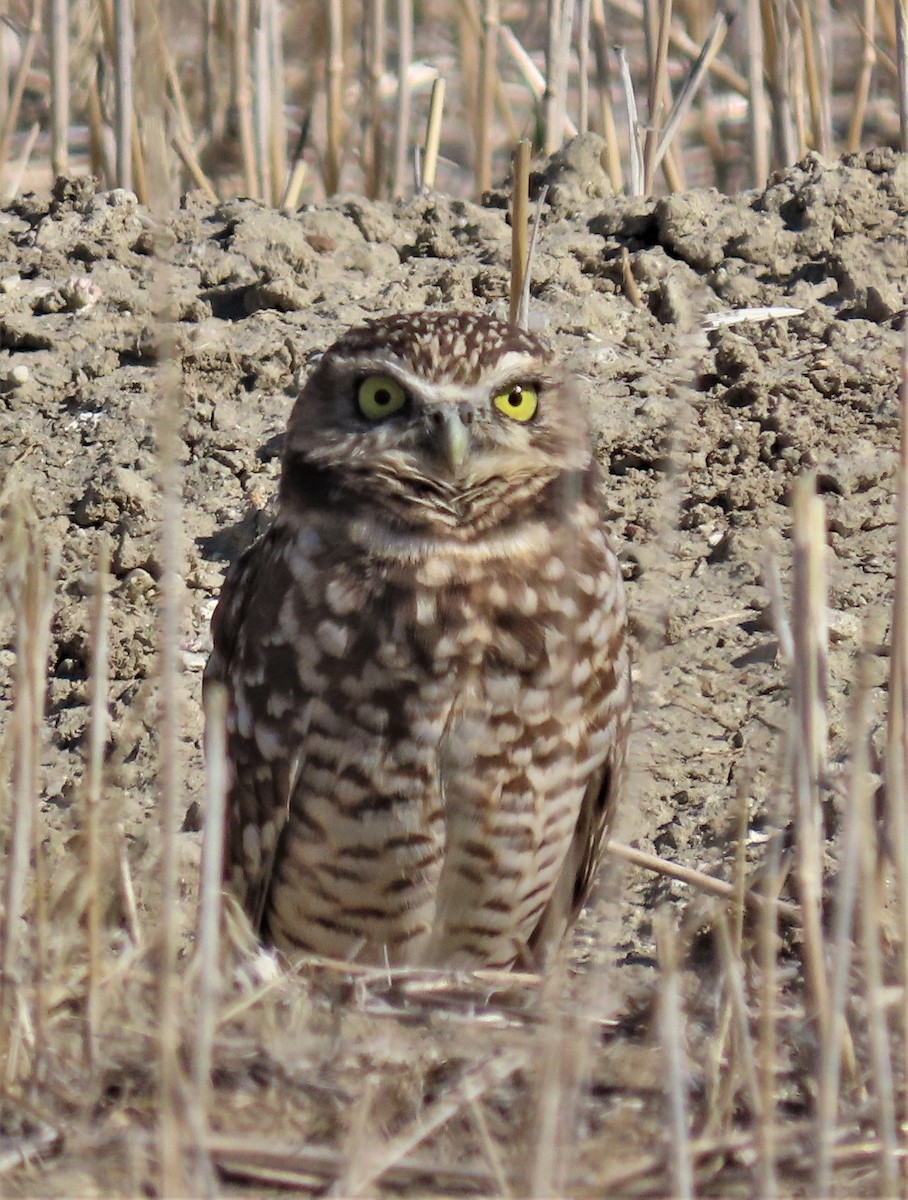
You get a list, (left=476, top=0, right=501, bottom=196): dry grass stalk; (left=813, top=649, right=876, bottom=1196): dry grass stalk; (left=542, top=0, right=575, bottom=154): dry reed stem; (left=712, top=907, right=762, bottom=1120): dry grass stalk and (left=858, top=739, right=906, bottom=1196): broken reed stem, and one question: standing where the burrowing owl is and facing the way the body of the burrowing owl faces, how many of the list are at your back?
2

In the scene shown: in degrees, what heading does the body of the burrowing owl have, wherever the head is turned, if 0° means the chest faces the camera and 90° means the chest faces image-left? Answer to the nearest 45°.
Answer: approximately 0°

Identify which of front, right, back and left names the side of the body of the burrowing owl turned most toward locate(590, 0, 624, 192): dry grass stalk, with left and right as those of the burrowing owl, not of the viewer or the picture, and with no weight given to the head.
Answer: back

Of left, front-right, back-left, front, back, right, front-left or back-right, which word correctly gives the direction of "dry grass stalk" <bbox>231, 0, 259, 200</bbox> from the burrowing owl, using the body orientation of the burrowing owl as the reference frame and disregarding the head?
back

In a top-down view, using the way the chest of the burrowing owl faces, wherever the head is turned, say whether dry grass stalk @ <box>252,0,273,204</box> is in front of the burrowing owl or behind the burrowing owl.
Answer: behind

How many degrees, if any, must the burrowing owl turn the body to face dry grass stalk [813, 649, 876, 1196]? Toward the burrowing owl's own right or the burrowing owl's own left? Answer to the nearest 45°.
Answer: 0° — it already faces it

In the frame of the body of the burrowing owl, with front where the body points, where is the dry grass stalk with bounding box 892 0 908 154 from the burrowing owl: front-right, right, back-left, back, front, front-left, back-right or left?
back-left

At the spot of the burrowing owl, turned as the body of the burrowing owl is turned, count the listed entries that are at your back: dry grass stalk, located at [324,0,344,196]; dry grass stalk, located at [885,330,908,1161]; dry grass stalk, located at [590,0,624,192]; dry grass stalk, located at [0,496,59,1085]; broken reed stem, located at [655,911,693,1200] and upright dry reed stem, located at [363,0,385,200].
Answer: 3

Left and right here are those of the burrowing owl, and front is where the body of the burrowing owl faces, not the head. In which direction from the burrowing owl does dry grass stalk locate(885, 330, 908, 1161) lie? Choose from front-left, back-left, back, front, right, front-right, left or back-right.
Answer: front-left

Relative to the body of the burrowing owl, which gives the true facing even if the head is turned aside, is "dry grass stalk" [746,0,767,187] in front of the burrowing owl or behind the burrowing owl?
behind

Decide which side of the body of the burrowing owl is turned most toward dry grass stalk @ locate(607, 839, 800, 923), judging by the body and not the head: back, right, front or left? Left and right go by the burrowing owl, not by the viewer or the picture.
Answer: left

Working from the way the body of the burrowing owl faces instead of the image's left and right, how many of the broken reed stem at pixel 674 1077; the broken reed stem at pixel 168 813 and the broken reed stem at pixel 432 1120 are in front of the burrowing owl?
3

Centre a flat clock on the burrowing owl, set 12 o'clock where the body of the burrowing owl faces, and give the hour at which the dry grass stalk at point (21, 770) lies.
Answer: The dry grass stalk is roughly at 1 o'clock from the burrowing owl.

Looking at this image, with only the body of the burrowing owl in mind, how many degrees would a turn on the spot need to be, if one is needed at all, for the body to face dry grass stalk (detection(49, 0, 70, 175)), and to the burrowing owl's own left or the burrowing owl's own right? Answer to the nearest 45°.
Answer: approximately 135° to the burrowing owl's own right

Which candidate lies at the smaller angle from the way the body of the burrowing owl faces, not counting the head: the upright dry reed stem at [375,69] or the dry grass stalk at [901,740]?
the dry grass stalk
